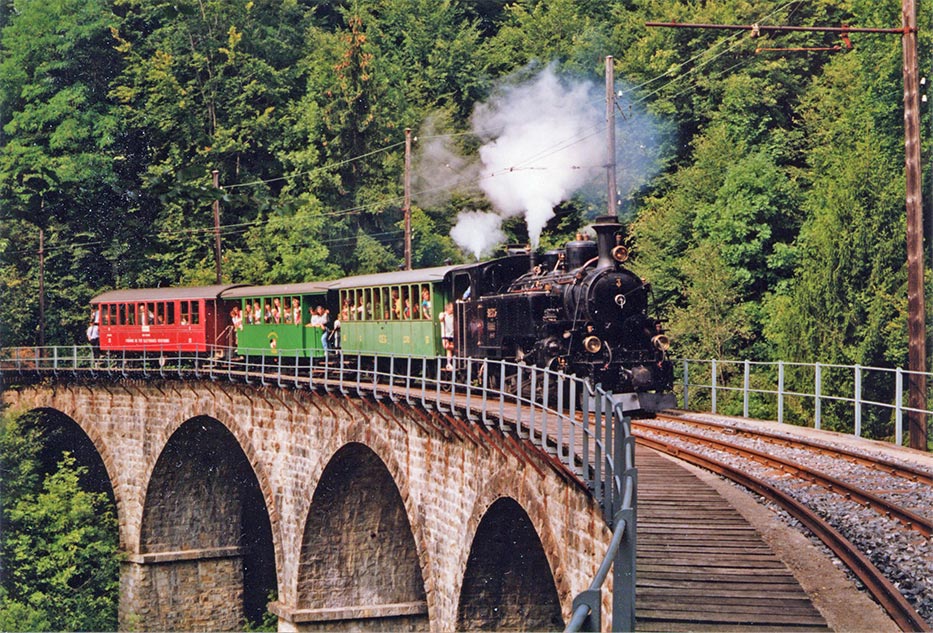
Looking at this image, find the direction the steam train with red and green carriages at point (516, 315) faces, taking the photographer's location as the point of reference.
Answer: facing the viewer and to the right of the viewer

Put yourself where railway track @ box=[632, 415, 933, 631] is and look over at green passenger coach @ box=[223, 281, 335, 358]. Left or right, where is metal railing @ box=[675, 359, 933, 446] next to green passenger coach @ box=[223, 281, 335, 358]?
right

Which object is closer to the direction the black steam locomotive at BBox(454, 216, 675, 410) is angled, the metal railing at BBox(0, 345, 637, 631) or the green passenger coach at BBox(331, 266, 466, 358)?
the metal railing

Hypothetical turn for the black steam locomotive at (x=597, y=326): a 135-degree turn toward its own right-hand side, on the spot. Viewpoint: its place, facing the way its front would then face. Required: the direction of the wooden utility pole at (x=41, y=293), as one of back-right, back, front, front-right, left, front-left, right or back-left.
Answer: front-right

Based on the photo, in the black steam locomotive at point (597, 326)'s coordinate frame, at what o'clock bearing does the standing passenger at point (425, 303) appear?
The standing passenger is roughly at 6 o'clock from the black steam locomotive.

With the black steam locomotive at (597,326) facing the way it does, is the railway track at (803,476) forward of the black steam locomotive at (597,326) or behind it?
forward

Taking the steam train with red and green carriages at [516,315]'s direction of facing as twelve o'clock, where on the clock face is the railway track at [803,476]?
The railway track is roughly at 1 o'clock from the steam train with red and green carriages.

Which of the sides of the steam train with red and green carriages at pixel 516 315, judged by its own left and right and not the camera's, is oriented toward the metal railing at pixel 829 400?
left

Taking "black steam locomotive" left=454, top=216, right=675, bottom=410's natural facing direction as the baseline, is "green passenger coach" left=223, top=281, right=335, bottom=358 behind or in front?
behind
